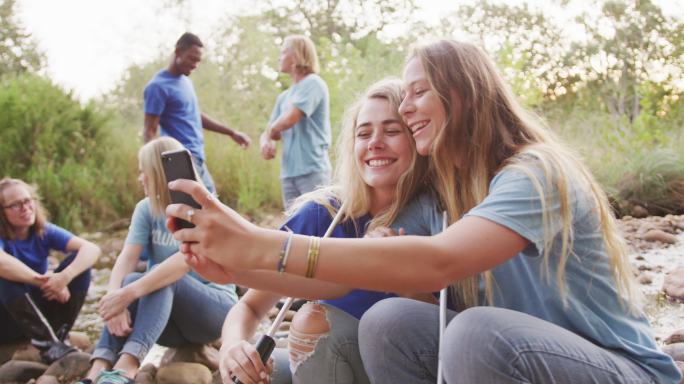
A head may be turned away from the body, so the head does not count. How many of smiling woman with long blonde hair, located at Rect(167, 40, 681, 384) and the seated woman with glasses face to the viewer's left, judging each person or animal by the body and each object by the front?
1

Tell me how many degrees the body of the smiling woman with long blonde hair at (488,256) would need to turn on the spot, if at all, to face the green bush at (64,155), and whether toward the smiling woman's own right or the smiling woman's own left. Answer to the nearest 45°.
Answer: approximately 45° to the smiling woman's own right

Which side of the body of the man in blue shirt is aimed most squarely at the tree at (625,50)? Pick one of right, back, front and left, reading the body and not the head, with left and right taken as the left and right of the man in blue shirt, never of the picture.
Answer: left

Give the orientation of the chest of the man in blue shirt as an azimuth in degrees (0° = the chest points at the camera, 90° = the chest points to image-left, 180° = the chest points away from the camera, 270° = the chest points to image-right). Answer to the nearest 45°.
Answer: approximately 315°

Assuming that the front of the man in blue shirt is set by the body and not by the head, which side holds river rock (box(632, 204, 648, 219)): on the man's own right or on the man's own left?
on the man's own left

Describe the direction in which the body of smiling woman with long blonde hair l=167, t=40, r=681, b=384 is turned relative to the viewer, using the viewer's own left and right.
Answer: facing to the left of the viewer

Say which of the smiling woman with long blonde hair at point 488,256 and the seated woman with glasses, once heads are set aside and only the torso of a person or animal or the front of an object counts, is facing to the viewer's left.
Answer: the smiling woman with long blonde hair
